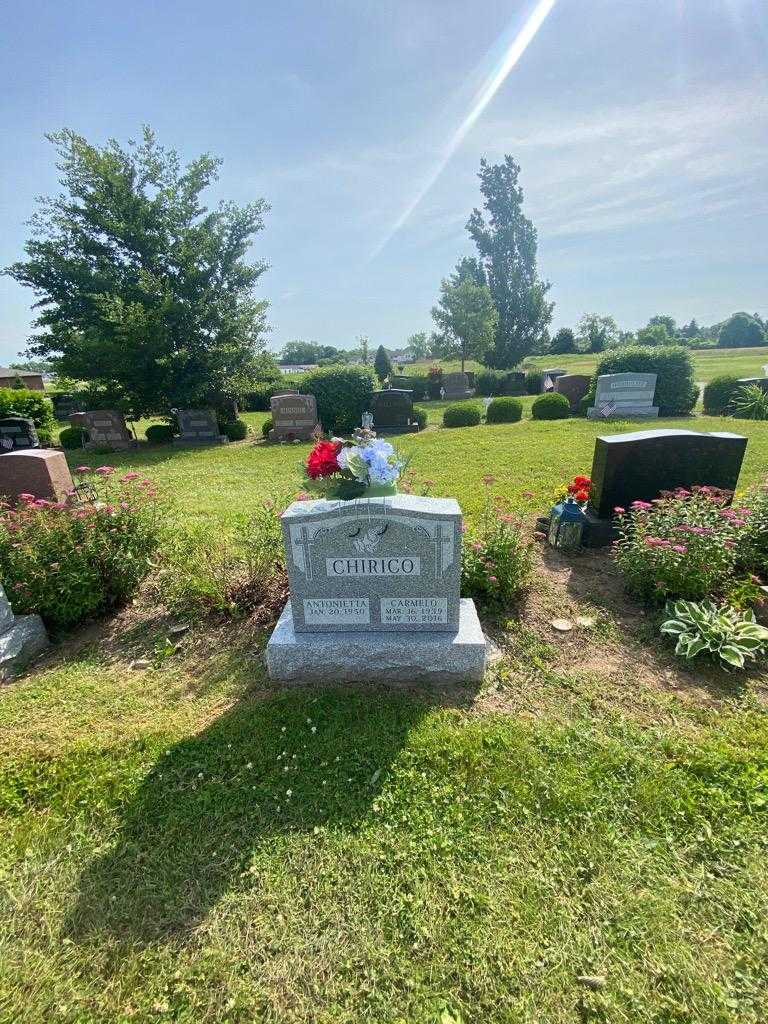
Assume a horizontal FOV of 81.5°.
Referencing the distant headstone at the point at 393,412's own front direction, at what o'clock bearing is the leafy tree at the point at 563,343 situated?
The leafy tree is roughly at 7 o'clock from the distant headstone.

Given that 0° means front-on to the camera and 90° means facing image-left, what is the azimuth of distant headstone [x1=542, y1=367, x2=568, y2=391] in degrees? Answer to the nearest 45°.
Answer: approximately 0°

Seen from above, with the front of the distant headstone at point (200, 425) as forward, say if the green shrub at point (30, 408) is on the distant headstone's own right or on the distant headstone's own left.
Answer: on the distant headstone's own right

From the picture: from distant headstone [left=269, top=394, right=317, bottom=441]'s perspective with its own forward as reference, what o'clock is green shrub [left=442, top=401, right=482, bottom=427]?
The green shrub is roughly at 9 o'clock from the distant headstone.

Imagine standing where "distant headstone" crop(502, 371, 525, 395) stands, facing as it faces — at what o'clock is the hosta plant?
The hosta plant is roughly at 12 o'clock from the distant headstone.

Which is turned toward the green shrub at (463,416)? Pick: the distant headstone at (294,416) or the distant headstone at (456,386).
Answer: the distant headstone at (456,386)

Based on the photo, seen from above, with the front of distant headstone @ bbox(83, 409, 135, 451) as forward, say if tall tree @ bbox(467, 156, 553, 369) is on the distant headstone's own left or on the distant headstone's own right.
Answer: on the distant headstone's own left

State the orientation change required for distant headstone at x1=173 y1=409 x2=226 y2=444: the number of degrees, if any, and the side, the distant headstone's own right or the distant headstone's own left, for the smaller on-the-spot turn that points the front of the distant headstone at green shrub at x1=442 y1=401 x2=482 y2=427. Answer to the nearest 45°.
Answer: approximately 90° to the distant headstone's own left

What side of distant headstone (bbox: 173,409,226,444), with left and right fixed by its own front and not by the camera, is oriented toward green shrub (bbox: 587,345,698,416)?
left

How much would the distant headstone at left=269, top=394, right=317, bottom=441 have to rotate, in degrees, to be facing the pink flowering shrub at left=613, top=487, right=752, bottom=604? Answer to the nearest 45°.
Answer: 0° — it already faces it

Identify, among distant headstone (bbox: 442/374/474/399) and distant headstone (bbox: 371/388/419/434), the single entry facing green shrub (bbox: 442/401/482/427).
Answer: distant headstone (bbox: 442/374/474/399)
